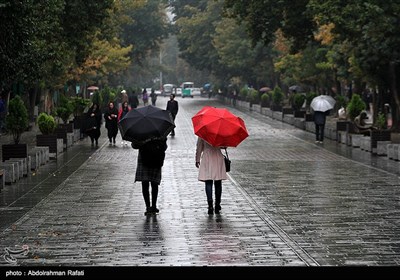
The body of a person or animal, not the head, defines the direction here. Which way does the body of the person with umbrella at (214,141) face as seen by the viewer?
away from the camera

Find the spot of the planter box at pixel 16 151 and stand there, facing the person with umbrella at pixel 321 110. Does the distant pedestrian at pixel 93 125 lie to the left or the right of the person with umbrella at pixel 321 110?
left

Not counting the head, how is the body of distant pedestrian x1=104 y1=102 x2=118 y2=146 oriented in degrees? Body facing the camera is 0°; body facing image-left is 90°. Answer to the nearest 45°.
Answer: approximately 0°

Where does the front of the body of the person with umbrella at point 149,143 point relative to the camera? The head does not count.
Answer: away from the camera

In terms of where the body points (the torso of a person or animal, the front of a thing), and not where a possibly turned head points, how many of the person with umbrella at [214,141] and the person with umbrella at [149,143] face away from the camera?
2

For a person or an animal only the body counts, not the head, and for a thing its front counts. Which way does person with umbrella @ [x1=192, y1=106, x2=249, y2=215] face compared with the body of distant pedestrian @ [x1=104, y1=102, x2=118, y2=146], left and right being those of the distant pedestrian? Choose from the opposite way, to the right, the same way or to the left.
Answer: the opposite way

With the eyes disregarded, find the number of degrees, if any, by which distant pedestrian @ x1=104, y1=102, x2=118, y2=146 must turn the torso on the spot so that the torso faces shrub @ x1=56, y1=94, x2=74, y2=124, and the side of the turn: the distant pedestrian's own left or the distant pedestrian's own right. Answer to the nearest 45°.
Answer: approximately 135° to the distant pedestrian's own right

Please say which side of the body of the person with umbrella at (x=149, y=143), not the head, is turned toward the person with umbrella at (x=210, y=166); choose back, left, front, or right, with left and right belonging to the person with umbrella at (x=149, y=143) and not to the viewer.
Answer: right
